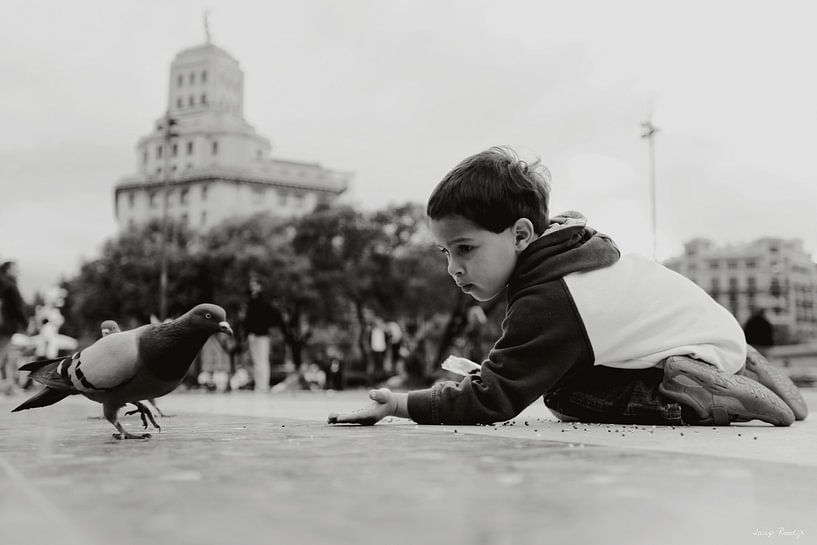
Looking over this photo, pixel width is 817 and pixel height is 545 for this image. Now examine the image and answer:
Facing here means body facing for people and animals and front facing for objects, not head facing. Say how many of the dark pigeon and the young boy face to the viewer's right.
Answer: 1

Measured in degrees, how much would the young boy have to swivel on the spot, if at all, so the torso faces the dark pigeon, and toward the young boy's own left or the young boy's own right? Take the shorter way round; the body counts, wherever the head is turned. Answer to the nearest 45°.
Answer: approximately 45° to the young boy's own left

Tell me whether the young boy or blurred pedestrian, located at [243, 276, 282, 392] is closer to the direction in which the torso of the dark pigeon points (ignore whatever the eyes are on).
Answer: the young boy

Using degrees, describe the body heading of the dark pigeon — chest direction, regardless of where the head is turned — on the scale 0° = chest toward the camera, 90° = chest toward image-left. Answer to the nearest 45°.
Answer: approximately 270°

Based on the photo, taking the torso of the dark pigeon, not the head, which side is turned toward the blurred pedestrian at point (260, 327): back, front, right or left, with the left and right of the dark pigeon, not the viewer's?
left

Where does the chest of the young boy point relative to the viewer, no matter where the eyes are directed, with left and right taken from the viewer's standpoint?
facing to the left of the viewer
